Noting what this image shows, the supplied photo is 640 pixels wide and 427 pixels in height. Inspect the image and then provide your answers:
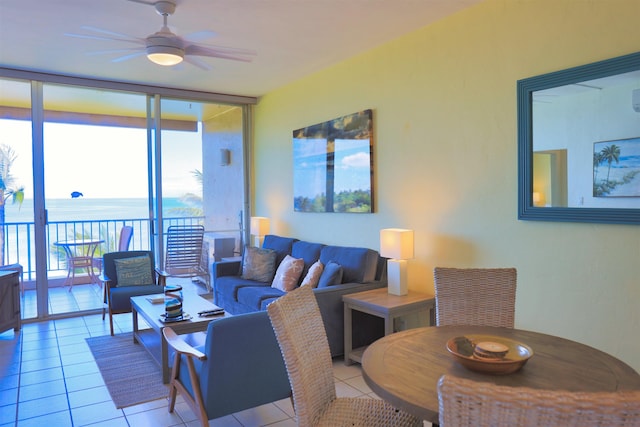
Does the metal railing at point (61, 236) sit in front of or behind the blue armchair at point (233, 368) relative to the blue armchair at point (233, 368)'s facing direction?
in front

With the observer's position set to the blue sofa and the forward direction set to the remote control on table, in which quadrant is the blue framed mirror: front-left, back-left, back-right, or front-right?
back-left

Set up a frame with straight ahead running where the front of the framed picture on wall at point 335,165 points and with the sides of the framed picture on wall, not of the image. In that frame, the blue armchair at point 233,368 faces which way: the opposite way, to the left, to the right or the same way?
to the right

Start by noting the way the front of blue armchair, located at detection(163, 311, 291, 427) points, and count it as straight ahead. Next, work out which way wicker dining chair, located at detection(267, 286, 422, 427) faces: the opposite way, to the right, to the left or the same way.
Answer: the opposite way

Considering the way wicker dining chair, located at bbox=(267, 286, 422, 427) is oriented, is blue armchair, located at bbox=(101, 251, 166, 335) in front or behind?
behind

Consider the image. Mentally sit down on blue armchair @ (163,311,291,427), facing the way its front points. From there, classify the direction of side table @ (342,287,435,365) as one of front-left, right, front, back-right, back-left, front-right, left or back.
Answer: right

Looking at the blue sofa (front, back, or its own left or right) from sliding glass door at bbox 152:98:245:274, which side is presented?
right

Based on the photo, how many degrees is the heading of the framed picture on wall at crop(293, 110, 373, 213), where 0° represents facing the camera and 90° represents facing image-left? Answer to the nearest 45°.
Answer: approximately 45°

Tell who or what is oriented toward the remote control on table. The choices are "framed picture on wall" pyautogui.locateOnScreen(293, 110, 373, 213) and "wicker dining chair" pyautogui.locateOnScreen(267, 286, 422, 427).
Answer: the framed picture on wall

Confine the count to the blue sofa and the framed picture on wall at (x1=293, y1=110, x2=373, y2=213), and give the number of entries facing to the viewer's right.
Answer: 0

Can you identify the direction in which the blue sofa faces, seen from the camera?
facing the viewer and to the left of the viewer

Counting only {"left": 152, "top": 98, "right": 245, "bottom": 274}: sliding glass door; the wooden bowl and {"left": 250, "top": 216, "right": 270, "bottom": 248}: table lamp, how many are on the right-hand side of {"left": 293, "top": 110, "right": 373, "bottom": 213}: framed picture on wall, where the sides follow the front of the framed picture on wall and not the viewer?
2

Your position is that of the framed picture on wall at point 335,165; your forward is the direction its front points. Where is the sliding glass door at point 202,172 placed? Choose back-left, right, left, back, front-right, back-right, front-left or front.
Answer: right

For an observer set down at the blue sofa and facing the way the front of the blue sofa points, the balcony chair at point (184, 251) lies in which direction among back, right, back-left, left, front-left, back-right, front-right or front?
right

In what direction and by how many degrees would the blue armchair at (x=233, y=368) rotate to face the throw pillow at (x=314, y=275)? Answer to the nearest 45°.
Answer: approximately 90° to its right

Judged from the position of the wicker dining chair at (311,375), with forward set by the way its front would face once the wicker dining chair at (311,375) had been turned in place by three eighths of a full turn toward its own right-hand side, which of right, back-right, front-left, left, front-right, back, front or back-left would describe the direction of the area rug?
front-right

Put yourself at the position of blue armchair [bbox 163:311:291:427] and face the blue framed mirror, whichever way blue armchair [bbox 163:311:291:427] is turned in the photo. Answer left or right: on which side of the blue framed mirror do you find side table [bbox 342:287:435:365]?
left
